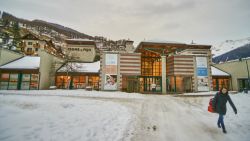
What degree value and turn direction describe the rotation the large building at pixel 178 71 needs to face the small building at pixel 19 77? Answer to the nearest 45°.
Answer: approximately 90° to its right

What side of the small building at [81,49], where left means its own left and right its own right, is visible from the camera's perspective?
front

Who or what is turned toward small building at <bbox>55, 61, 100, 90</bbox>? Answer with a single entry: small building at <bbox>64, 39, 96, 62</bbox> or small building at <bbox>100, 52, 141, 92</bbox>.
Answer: small building at <bbox>64, 39, 96, 62</bbox>

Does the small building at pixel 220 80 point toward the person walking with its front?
yes

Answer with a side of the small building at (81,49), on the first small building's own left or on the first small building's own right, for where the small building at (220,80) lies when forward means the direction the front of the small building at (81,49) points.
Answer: on the first small building's own left

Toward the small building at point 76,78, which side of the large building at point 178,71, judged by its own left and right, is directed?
right

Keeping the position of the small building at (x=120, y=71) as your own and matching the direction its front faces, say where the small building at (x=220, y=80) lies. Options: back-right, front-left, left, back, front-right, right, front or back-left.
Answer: left

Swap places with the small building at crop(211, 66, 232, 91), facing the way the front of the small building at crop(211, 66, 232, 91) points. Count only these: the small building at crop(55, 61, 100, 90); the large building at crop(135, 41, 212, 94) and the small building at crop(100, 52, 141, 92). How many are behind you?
0

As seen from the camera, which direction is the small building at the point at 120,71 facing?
toward the camera

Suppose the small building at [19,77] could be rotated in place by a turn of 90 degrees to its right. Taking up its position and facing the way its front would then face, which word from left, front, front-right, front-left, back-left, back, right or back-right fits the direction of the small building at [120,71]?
back-left

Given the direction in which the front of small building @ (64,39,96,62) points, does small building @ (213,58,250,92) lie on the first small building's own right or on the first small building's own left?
on the first small building's own left

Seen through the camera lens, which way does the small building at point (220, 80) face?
facing the viewer

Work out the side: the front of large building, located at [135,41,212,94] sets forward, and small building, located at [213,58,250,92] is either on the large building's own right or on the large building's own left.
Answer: on the large building's own left

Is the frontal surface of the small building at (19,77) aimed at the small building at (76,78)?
no
